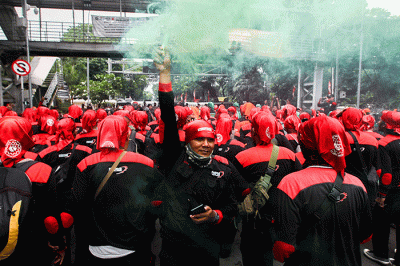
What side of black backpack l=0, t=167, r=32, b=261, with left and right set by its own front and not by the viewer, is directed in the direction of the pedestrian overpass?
back

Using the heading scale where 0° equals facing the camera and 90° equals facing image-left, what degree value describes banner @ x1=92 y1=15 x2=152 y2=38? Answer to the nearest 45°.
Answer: approximately 0°

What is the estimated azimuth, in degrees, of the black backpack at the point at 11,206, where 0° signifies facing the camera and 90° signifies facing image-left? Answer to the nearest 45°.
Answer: approximately 0°

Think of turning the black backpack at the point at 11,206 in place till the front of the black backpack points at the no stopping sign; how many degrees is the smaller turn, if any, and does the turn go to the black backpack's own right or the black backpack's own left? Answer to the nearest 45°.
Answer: approximately 180°

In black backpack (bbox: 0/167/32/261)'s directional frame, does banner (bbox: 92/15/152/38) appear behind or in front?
behind

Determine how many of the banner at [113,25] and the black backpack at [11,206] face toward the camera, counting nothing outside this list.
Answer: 2

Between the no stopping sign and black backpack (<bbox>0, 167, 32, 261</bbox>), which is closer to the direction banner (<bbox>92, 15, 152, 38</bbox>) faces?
the black backpack

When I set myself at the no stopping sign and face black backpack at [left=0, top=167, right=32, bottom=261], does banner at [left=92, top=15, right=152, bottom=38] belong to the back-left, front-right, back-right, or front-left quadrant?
back-left

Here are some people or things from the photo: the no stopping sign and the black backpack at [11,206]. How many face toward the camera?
2

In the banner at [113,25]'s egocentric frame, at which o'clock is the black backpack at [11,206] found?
The black backpack is roughly at 12 o'clock from the banner.
